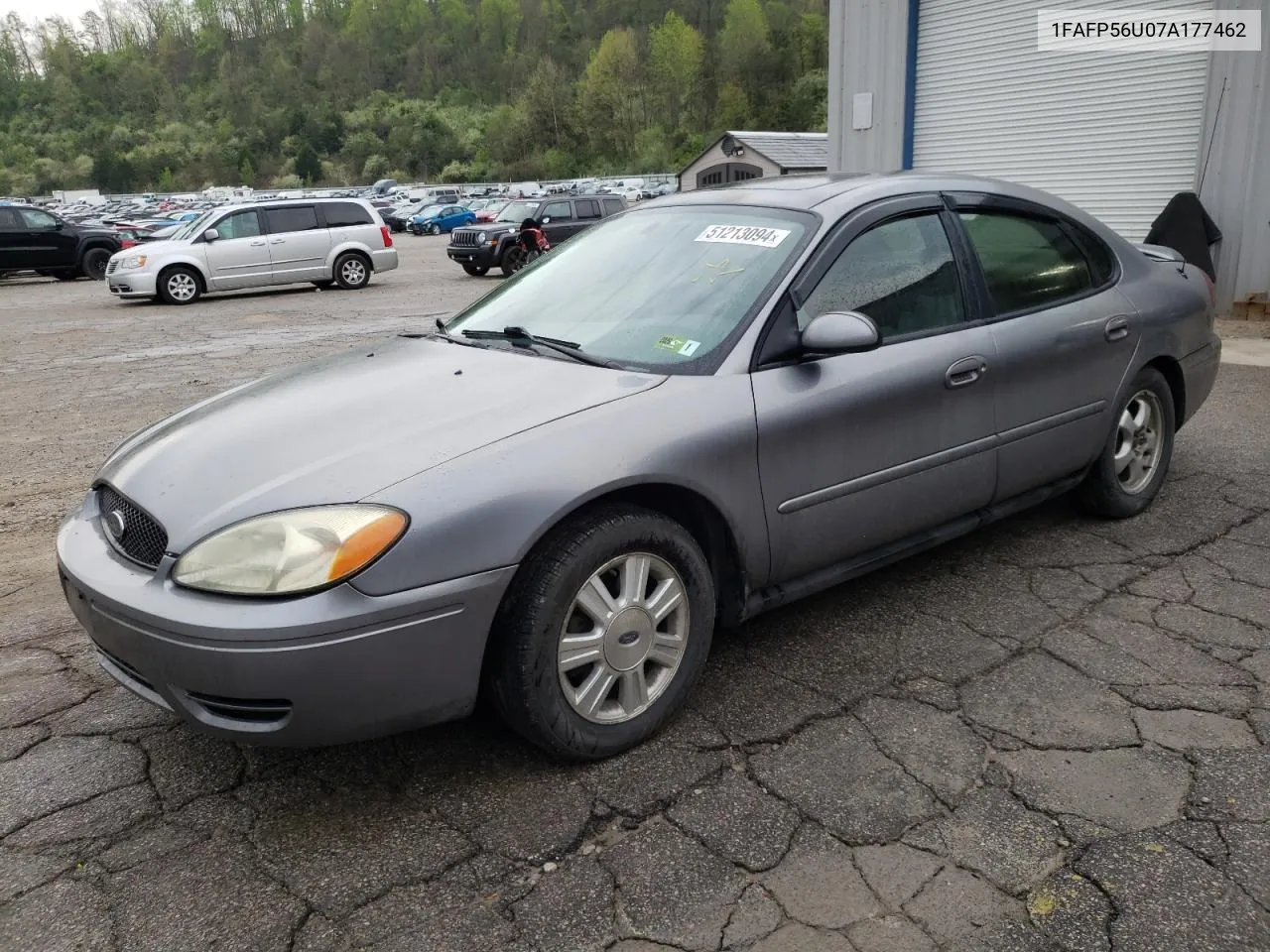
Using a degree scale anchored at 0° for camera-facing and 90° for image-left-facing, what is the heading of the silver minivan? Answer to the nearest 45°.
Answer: approximately 90°

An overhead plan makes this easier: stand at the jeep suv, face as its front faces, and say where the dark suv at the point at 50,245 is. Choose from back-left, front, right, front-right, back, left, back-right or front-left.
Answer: front-right

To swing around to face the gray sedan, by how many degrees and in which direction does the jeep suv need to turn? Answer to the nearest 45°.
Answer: approximately 45° to its left

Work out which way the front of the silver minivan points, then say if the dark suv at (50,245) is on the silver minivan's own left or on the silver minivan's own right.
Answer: on the silver minivan's own right

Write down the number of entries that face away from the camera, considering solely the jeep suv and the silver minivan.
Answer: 0

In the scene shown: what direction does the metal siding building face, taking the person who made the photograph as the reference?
facing the viewer and to the left of the viewer

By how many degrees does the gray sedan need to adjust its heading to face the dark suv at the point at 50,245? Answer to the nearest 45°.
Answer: approximately 90° to its right

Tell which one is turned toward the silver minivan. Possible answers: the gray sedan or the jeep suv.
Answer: the jeep suv

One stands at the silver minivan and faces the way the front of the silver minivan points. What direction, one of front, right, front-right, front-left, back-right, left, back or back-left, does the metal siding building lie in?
back-left

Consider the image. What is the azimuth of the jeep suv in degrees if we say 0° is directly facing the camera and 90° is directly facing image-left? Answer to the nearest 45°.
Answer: approximately 45°

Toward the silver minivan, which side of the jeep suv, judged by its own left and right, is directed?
front
